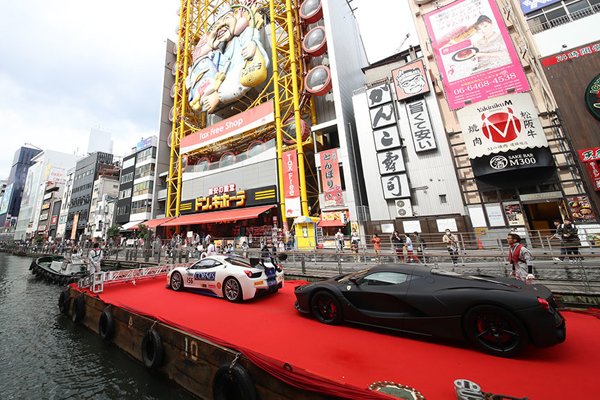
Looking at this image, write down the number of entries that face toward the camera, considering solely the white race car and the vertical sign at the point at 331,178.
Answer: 1

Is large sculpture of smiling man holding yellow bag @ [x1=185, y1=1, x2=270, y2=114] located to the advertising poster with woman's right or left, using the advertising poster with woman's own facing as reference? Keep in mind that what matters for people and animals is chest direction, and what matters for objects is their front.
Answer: on its right

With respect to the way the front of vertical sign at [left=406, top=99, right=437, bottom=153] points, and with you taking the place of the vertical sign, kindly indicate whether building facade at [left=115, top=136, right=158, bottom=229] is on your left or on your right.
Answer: on your right

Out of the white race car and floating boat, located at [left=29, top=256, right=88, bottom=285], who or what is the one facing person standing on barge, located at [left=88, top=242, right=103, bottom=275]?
the white race car

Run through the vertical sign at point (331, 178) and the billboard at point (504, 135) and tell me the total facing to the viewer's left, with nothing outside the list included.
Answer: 0

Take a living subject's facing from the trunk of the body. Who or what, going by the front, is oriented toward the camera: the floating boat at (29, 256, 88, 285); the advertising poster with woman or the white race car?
the advertising poster with woman

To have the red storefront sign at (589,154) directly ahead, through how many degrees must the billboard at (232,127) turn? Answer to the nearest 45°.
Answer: approximately 90° to its left

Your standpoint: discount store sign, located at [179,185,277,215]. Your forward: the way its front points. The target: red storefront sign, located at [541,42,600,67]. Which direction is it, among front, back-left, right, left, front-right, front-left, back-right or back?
left

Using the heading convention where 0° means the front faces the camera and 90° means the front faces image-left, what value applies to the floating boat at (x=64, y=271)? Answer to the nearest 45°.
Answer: approximately 90°

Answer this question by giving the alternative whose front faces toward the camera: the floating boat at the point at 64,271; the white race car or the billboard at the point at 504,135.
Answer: the billboard

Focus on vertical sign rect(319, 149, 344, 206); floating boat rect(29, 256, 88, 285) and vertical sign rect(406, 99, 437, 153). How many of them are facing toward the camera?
2
